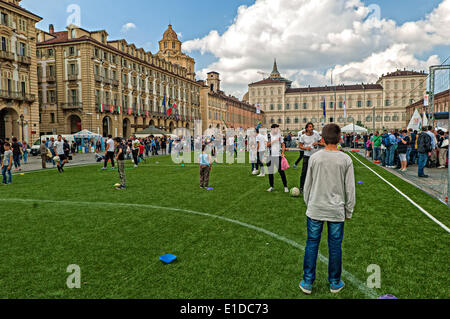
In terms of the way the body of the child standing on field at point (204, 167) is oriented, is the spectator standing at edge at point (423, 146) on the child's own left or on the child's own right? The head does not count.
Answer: on the child's own right

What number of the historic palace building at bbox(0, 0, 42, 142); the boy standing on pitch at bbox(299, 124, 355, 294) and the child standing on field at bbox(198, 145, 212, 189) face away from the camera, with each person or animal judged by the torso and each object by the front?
2

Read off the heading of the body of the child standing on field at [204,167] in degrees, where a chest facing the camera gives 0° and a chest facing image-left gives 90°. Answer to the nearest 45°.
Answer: approximately 180°

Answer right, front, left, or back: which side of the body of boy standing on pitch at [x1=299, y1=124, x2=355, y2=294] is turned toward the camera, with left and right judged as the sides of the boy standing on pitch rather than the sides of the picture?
back

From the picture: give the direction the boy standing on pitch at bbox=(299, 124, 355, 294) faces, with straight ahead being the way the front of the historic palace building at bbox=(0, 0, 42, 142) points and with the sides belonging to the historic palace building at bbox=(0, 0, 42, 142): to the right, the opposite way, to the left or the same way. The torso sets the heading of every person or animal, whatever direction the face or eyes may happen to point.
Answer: to the left

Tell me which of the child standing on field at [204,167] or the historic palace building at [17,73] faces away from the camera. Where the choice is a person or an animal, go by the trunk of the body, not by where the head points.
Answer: the child standing on field

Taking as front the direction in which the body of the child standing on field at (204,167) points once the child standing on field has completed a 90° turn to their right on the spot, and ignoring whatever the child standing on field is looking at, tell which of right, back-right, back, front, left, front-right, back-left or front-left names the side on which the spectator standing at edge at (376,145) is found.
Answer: front-left

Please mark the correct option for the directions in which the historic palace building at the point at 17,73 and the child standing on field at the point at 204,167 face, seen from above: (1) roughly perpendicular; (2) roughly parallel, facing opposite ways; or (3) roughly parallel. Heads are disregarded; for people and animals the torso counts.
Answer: roughly perpendicular

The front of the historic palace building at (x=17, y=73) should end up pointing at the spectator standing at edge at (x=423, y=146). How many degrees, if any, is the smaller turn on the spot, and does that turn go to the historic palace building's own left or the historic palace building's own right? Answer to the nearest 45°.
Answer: approximately 45° to the historic palace building's own right

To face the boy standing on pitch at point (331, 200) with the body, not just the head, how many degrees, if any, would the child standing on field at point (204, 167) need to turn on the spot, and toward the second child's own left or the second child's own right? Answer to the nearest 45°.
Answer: approximately 180°

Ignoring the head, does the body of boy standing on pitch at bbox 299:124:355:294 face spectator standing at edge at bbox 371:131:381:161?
yes

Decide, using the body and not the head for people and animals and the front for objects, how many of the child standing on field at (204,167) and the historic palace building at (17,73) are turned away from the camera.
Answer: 1

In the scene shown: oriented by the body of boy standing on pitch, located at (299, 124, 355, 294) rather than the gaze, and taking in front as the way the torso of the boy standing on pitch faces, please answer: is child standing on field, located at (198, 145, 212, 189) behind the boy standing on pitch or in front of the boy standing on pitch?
in front

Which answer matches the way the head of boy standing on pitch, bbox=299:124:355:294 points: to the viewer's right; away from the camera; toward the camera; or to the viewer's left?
away from the camera

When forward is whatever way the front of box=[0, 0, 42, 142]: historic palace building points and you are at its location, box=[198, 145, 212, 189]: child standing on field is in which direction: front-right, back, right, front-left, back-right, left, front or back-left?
front-right
